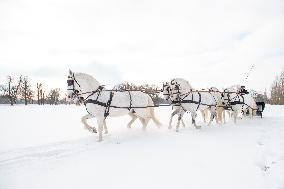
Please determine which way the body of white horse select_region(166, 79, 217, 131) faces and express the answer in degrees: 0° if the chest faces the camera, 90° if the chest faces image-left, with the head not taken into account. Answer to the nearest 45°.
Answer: approximately 45°

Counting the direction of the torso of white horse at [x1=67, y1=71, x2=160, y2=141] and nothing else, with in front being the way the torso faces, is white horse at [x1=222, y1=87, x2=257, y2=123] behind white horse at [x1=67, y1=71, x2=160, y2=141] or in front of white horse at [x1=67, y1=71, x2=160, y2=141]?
behind

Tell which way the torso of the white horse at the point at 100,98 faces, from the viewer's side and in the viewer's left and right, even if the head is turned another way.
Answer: facing to the left of the viewer

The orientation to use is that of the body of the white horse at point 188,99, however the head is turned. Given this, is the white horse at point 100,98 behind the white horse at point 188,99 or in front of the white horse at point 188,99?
in front

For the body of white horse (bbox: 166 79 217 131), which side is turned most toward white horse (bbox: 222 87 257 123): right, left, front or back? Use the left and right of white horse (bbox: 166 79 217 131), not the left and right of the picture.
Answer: back
